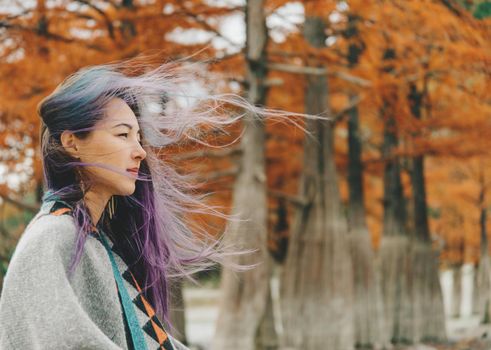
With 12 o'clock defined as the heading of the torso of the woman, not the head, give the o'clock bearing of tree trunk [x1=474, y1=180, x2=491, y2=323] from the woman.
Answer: The tree trunk is roughly at 10 o'clock from the woman.

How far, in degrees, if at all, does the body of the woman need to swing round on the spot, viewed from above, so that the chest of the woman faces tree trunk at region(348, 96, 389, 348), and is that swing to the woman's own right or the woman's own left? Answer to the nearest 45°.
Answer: approximately 90° to the woman's own left

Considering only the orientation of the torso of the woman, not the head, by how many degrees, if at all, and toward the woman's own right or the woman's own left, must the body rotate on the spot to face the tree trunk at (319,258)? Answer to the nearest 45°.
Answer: approximately 90° to the woman's own left

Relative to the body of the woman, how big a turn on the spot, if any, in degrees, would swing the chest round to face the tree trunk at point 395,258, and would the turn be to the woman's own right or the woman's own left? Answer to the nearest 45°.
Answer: approximately 90° to the woman's own left

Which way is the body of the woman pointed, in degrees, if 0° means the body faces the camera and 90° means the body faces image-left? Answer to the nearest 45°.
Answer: approximately 270°

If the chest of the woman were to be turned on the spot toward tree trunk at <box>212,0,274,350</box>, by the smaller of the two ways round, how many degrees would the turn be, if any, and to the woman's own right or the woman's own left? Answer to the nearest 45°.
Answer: approximately 90° to the woman's own left

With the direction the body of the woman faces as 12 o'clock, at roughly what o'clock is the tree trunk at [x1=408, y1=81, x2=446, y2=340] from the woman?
The tree trunk is roughly at 10 o'clock from the woman.

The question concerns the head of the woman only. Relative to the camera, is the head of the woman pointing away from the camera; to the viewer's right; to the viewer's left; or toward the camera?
to the viewer's right
